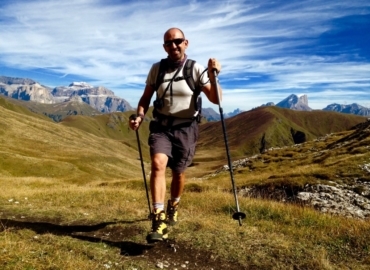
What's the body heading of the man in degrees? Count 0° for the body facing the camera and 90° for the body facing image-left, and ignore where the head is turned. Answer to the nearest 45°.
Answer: approximately 0°
